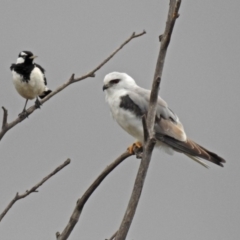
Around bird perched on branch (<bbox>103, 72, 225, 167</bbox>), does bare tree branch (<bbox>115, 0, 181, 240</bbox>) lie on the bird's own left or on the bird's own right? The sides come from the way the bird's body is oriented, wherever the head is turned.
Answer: on the bird's own left

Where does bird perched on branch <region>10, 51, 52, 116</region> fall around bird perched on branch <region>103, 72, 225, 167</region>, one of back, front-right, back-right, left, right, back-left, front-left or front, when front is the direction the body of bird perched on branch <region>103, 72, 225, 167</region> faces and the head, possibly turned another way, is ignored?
front-right

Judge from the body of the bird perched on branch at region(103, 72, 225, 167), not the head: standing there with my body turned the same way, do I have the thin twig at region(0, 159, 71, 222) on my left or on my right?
on my right

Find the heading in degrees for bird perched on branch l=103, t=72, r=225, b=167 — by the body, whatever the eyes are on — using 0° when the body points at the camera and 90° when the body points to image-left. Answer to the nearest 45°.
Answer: approximately 90°

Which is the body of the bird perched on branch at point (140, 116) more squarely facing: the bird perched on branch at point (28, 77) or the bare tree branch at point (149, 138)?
the bird perched on branch
